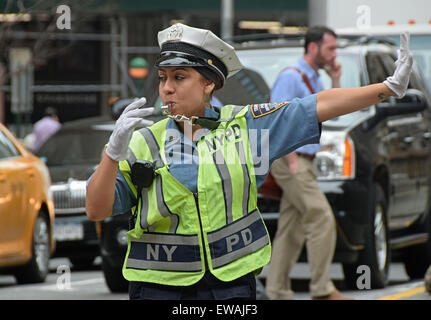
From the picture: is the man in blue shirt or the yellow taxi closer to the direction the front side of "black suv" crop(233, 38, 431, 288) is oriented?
the man in blue shirt

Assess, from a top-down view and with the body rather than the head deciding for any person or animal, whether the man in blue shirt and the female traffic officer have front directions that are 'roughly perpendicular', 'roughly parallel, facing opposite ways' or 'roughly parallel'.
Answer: roughly perpendicular

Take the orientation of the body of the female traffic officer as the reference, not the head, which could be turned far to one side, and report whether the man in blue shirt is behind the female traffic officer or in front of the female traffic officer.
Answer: behind

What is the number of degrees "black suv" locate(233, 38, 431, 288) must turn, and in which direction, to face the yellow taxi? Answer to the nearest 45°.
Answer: approximately 45° to its right

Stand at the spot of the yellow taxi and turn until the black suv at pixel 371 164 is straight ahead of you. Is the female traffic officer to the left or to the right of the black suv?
right
